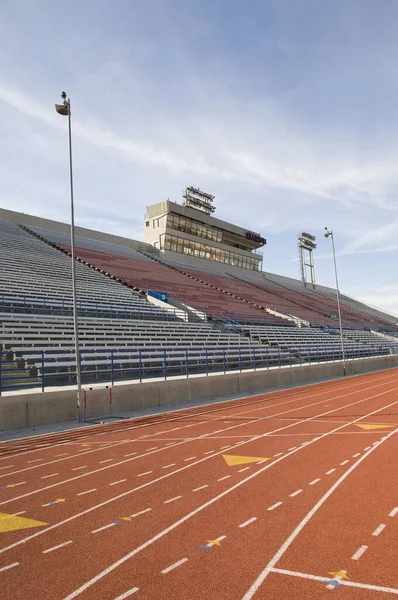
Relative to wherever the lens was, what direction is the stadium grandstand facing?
facing the viewer and to the right of the viewer
